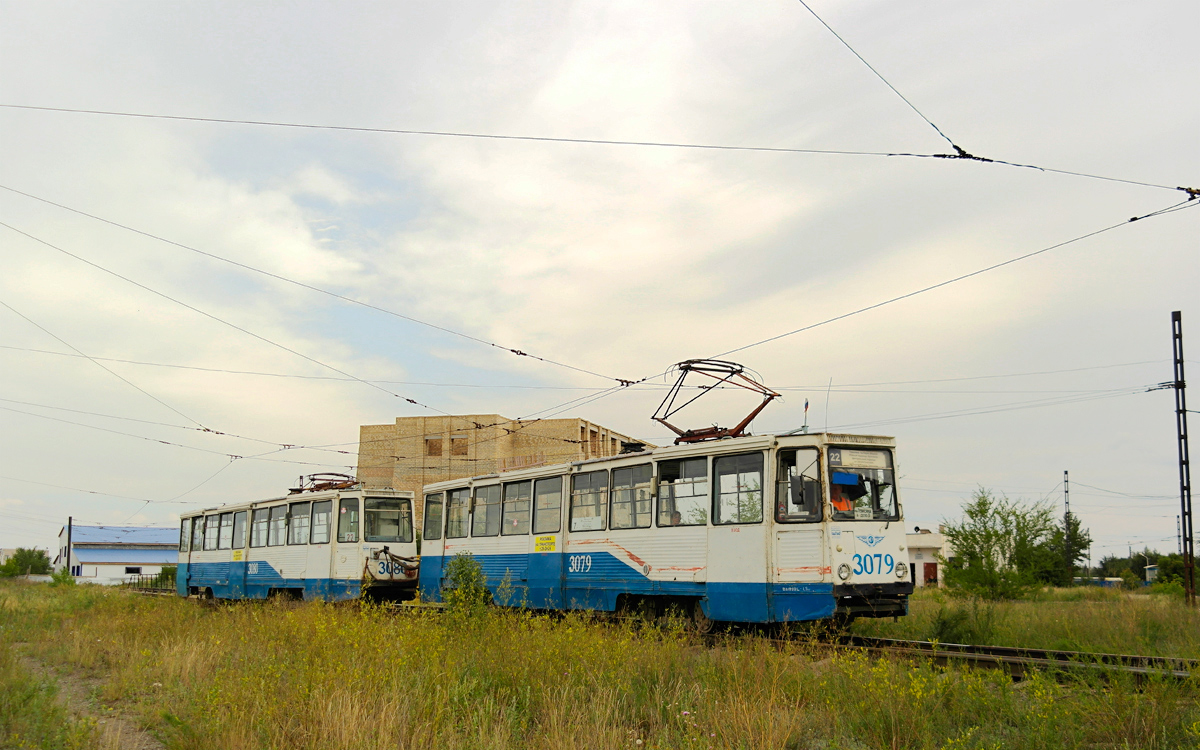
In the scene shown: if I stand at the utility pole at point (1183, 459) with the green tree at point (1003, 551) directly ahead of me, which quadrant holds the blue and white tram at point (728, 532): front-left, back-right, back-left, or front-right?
front-left

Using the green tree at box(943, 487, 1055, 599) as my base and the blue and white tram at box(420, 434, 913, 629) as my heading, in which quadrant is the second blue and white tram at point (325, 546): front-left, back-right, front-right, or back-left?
front-right

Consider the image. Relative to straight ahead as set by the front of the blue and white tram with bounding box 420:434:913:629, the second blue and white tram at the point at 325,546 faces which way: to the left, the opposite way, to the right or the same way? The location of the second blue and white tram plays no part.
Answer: the same way

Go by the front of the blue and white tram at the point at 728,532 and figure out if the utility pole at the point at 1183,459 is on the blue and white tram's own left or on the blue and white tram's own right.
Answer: on the blue and white tram's own left

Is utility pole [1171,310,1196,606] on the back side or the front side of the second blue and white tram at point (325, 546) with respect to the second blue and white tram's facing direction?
on the front side

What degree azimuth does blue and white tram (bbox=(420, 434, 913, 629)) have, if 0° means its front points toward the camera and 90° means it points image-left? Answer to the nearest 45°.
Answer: approximately 315°

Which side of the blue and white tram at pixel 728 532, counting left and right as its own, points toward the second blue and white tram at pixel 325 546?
back

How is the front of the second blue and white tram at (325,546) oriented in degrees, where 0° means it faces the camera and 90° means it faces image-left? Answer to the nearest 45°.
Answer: approximately 315°

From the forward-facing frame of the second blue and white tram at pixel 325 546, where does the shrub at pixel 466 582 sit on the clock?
The shrub is roughly at 1 o'clock from the second blue and white tram.

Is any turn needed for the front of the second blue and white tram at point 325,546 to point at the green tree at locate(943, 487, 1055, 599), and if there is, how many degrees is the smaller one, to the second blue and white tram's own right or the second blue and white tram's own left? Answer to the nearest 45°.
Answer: approximately 45° to the second blue and white tram's own left

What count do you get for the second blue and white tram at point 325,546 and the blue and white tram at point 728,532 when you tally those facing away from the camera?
0
